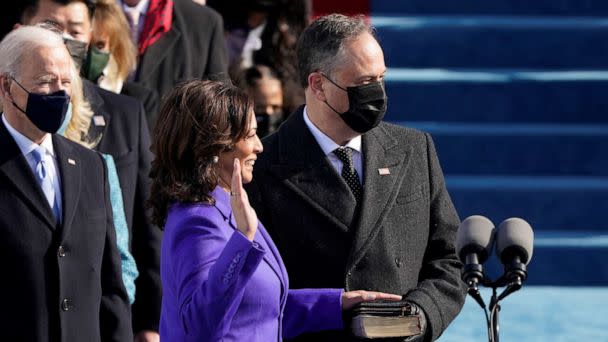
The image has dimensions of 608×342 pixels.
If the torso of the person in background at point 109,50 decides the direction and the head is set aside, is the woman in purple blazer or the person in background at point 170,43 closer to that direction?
the woman in purple blazer

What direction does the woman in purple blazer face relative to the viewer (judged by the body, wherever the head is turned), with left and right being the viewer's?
facing to the right of the viewer

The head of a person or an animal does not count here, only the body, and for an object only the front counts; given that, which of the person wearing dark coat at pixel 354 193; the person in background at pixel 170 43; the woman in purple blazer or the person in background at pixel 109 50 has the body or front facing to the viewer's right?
the woman in purple blazer

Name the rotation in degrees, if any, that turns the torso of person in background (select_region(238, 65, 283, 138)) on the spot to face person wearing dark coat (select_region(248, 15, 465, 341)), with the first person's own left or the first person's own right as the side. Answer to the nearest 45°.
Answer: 0° — they already face them

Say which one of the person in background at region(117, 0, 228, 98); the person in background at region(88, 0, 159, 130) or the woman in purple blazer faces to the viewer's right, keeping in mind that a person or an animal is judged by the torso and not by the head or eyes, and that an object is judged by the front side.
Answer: the woman in purple blazer

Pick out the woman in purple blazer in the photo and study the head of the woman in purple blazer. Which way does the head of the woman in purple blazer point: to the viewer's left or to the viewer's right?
to the viewer's right

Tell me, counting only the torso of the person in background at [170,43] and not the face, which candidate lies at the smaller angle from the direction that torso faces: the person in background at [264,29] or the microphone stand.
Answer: the microphone stand

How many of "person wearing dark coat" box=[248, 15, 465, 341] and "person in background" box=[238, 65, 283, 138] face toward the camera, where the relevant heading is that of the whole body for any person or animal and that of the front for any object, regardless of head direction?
2

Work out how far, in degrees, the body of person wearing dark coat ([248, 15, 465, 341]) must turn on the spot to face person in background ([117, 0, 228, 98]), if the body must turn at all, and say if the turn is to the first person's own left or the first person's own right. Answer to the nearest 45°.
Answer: approximately 135° to the first person's own right
